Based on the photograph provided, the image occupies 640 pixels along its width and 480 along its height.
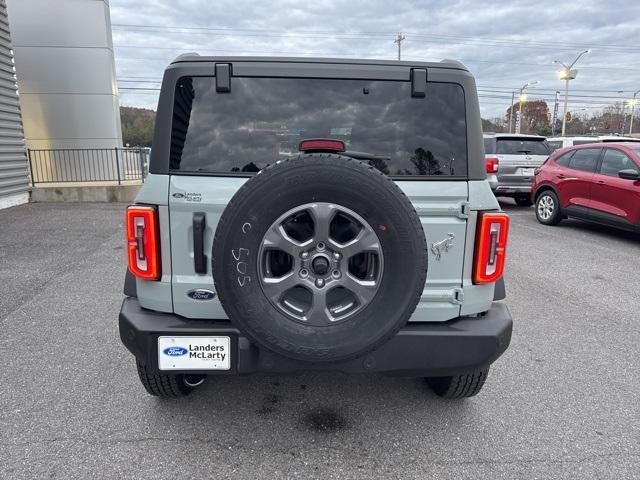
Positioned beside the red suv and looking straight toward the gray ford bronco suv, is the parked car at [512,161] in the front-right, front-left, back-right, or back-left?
back-right

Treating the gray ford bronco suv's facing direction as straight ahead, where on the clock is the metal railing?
The metal railing is roughly at 11 o'clock from the gray ford bronco suv.

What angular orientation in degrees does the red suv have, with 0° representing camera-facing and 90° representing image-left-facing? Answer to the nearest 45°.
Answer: approximately 315°

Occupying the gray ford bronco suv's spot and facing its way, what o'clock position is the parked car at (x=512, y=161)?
The parked car is roughly at 1 o'clock from the gray ford bronco suv.

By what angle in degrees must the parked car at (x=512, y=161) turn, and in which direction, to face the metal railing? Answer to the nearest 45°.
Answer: approximately 90° to its left

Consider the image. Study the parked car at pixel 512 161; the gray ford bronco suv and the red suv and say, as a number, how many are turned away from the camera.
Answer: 2

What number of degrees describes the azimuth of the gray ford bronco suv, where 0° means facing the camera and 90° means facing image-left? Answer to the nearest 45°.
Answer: approximately 180°

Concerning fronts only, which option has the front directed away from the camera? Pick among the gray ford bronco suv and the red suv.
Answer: the gray ford bronco suv

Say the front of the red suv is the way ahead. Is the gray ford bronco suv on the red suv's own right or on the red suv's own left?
on the red suv's own right

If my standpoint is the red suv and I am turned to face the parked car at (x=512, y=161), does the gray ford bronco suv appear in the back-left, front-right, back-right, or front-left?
back-left

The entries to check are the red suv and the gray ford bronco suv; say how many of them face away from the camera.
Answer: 1

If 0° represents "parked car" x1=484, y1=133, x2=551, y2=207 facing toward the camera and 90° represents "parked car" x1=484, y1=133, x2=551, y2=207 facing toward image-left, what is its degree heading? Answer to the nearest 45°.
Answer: approximately 180°

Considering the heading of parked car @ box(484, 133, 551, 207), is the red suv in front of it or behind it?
behind
